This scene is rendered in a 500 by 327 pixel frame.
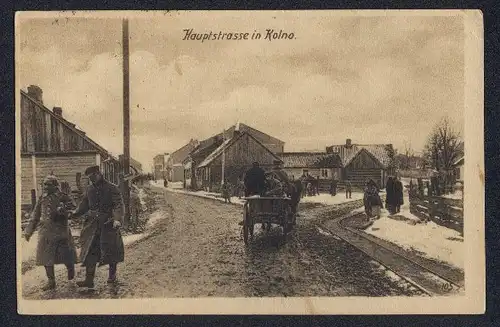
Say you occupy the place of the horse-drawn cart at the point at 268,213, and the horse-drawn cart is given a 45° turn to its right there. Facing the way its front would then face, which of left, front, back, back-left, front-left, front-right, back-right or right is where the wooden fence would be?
front-right

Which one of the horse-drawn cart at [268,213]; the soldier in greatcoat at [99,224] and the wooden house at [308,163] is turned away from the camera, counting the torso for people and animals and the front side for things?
the horse-drawn cart

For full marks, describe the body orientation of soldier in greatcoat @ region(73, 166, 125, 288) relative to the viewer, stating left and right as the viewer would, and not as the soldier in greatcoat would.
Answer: facing the viewer and to the left of the viewer

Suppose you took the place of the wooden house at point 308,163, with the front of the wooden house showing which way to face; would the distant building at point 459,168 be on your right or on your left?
on your left

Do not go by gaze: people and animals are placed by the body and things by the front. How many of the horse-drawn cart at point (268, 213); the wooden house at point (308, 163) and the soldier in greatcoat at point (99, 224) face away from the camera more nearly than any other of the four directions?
1

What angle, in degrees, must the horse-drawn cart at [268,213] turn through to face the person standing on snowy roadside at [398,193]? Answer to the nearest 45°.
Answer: approximately 90° to its right

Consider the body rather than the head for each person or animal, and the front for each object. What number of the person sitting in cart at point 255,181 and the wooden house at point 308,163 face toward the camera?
1

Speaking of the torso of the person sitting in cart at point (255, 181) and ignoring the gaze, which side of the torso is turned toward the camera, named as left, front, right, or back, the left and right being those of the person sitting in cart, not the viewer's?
back

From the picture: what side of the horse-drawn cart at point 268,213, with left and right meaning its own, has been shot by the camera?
back

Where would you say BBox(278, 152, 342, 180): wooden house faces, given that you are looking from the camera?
facing the viewer

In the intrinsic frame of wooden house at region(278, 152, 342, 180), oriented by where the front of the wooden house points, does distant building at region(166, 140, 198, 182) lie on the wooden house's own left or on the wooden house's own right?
on the wooden house's own right

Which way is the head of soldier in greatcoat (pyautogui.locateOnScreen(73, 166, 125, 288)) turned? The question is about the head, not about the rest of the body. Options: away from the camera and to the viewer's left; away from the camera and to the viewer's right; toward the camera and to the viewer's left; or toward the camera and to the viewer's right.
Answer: toward the camera and to the viewer's left

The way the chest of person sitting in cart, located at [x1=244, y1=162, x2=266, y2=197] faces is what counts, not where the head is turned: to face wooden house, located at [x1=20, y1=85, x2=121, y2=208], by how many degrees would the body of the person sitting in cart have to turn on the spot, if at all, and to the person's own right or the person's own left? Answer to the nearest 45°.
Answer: approximately 90° to the person's own left

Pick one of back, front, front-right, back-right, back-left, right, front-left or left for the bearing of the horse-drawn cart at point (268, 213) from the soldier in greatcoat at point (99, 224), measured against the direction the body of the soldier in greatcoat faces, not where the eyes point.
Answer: back-left
